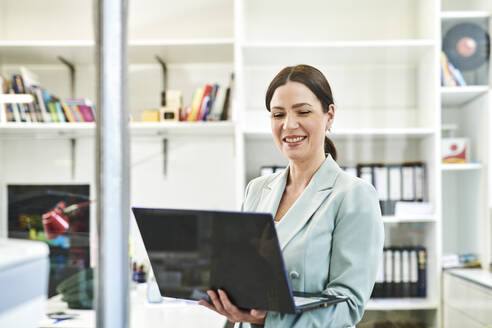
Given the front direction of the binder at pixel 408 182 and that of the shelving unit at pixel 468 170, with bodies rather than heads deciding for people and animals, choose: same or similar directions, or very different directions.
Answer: same or similar directions

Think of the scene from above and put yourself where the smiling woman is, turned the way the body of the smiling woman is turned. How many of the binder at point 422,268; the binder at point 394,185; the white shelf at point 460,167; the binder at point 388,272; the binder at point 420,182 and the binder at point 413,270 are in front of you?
0

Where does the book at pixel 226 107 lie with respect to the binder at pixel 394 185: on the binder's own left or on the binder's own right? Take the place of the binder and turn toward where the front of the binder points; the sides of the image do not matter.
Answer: on the binder's own right

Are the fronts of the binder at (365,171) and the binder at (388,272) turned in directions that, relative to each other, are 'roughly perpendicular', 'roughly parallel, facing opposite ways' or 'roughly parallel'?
roughly parallel

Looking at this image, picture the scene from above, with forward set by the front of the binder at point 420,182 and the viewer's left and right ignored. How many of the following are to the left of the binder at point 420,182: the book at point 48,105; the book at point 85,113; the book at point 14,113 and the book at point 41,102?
0

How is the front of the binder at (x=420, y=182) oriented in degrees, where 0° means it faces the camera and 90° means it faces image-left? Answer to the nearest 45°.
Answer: approximately 0°

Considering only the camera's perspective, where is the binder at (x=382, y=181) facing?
facing the viewer

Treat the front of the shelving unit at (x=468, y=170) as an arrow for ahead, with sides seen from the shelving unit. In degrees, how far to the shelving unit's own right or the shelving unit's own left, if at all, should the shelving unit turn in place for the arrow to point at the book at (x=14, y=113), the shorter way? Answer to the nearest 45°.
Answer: approximately 45° to the shelving unit's own right

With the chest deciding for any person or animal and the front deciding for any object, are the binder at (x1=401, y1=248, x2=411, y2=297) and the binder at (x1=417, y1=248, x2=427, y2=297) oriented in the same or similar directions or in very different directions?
same or similar directions

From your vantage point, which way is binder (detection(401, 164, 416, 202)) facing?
toward the camera

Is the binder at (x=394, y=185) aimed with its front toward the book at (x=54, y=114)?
no

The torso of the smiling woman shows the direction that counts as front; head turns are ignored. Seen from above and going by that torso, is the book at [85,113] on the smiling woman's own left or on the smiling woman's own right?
on the smiling woman's own right

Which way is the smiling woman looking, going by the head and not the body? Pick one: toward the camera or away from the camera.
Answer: toward the camera

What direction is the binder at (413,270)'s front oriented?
toward the camera

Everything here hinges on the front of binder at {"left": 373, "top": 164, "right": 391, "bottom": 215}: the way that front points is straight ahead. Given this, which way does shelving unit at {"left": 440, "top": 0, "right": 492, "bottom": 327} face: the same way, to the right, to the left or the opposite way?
the same way

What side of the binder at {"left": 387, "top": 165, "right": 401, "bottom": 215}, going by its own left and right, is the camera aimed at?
front

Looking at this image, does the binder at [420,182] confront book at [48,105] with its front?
no
